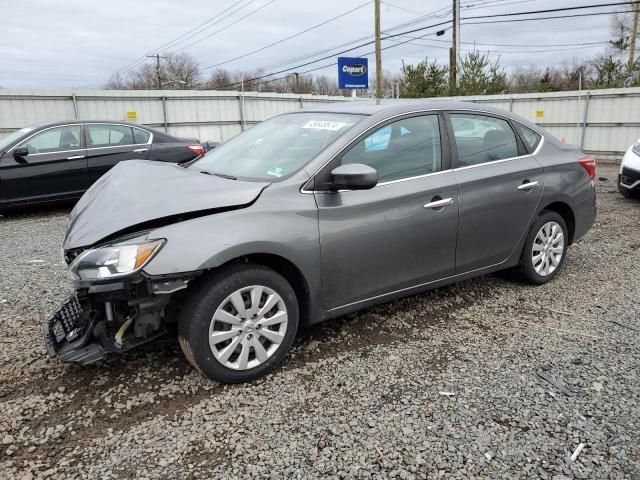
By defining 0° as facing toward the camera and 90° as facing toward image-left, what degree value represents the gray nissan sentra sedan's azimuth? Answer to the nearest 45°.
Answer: approximately 45°

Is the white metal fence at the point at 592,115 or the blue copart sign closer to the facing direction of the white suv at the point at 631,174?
the blue copart sign

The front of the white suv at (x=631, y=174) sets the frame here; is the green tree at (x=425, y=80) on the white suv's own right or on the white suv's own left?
on the white suv's own right

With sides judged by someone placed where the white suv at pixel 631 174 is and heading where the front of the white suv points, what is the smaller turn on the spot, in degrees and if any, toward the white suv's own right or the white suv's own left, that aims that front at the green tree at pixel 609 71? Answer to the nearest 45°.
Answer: approximately 135° to the white suv's own right

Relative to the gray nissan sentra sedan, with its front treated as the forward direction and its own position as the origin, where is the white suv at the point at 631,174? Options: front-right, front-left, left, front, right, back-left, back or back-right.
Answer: back

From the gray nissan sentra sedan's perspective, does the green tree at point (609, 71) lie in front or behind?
behind

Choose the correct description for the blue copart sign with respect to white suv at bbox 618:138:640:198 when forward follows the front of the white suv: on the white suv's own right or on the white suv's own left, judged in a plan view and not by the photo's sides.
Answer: on the white suv's own right

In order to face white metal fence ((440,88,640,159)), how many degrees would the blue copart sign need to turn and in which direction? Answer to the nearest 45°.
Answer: approximately 90° to its left
